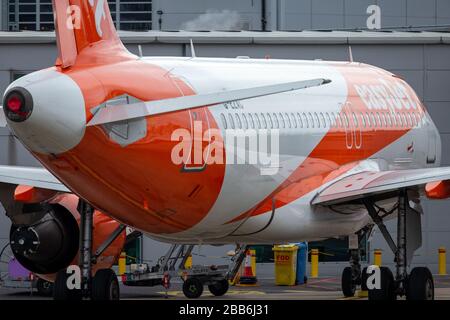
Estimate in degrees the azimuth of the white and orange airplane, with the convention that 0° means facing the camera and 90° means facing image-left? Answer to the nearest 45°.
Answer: approximately 225°

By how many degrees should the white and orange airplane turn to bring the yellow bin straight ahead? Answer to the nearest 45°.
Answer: approximately 45° to its left

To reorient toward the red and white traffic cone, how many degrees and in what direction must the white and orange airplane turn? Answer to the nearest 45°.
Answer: approximately 45° to its left
